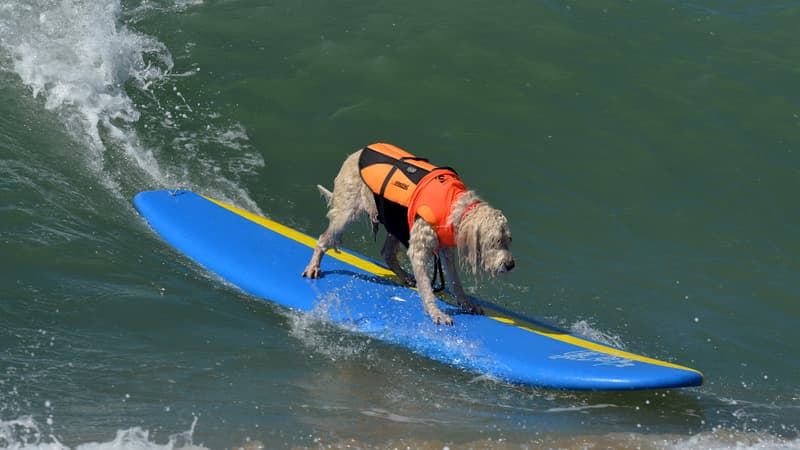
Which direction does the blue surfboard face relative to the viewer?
to the viewer's right
